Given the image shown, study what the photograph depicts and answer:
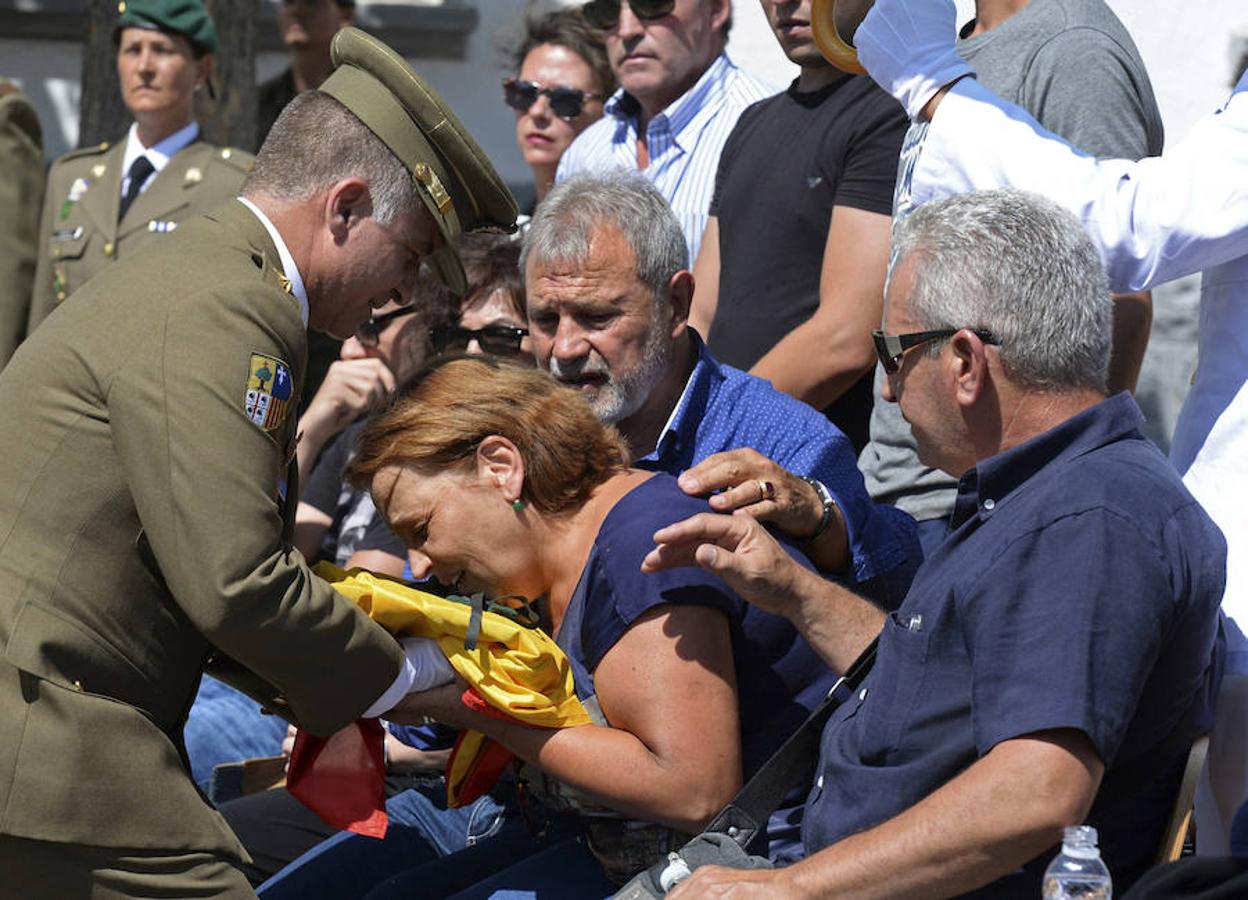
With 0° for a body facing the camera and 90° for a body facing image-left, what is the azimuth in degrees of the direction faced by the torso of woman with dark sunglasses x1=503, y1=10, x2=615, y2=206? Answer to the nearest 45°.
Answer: approximately 45°

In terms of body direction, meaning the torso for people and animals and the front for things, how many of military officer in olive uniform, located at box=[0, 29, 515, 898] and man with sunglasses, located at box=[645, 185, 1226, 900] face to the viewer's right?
1

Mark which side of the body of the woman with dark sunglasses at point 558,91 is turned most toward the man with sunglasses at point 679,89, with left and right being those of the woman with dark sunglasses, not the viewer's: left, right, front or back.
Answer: left

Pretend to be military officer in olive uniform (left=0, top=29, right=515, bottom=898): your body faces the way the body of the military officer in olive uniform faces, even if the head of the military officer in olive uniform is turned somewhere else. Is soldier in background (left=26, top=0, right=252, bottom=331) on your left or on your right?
on your left

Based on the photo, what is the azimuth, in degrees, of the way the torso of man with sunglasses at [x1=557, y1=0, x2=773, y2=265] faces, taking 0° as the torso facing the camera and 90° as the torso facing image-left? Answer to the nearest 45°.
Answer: approximately 45°

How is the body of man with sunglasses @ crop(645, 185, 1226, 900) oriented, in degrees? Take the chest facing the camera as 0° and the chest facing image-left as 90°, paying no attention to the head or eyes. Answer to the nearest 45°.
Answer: approximately 90°

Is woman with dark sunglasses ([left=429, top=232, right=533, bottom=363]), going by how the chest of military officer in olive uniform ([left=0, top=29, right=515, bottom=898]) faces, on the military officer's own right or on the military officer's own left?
on the military officer's own left

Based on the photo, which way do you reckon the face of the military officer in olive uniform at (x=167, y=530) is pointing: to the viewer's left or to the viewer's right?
to the viewer's right

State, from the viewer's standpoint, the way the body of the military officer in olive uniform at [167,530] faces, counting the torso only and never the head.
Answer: to the viewer's right
